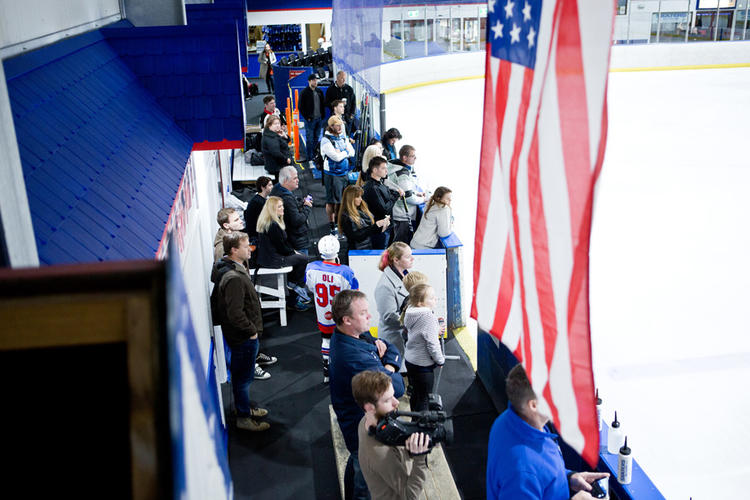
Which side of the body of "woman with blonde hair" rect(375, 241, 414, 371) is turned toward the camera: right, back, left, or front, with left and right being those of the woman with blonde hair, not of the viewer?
right

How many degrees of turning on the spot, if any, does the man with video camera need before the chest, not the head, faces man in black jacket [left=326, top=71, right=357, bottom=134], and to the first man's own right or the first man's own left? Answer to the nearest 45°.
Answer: approximately 90° to the first man's own left

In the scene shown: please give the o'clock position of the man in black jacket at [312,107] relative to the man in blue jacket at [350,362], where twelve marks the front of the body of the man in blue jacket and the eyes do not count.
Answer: The man in black jacket is roughly at 9 o'clock from the man in blue jacket.

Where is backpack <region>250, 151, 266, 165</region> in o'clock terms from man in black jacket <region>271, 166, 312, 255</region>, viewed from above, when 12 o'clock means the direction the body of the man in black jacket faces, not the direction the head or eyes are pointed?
The backpack is roughly at 9 o'clock from the man in black jacket.

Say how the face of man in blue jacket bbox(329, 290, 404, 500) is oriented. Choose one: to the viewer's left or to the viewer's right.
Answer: to the viewer's right

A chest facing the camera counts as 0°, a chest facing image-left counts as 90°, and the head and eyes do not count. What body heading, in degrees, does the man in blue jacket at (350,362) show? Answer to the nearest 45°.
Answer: approximately 270°

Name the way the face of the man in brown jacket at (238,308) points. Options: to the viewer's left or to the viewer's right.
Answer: to the viewer's right

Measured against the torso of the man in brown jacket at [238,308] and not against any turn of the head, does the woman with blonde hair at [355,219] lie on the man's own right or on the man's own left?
on the man's own left

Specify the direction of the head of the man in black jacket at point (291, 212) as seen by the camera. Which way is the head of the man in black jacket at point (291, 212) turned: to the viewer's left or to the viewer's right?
to the viewer's right

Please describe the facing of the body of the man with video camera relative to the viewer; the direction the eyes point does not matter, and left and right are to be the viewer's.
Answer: facing to the right of the viewer

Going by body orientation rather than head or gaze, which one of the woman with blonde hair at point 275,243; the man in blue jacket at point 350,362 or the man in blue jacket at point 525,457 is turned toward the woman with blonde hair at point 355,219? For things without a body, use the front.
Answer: the woman with blonde hair at point 275,243

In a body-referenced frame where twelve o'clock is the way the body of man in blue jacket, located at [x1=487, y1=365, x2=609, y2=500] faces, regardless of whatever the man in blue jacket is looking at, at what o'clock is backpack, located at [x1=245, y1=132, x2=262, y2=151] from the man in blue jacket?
The backpack is roughly at 8 o'clock from the man in blue jacket.
